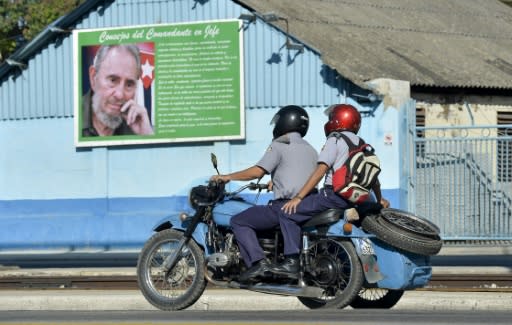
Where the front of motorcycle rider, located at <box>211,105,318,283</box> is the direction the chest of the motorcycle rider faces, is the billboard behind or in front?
in front

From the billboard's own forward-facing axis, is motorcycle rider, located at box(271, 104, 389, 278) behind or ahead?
ahead

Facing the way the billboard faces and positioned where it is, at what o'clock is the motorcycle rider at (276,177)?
The motorcycle rider is roughly at 12 o'clock from the billboard.

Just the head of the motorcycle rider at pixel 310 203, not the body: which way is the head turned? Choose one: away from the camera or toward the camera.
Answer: away from the camera

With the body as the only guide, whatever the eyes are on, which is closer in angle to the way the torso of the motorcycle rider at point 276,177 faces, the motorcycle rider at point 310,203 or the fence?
the fence

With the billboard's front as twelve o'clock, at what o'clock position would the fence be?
The fence is roughly at 10 o'clock from the billboard.

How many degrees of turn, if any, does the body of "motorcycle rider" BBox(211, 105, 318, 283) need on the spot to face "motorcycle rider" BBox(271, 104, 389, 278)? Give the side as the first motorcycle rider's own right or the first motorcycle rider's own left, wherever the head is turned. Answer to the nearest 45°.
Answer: approximately 180°

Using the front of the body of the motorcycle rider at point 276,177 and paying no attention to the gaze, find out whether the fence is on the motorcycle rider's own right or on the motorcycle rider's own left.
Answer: on the motorcycle rider's own right

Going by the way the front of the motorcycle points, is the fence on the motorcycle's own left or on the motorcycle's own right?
on the motorcycle's own right

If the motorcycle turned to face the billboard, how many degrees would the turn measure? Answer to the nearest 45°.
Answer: approximately 45° to its right

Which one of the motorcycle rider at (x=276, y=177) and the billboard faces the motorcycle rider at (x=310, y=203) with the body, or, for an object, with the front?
the billboard

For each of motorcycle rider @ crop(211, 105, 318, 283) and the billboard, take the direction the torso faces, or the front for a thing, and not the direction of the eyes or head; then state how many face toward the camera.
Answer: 1

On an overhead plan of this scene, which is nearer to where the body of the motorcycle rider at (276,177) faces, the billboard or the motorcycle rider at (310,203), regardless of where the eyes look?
the billboard

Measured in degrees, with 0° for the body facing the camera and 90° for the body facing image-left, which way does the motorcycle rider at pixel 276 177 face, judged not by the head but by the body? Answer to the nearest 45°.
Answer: approximately 135°

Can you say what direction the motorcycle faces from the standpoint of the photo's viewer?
facing away from the viewer and to the left of the viewer

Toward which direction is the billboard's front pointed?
toward the camera
